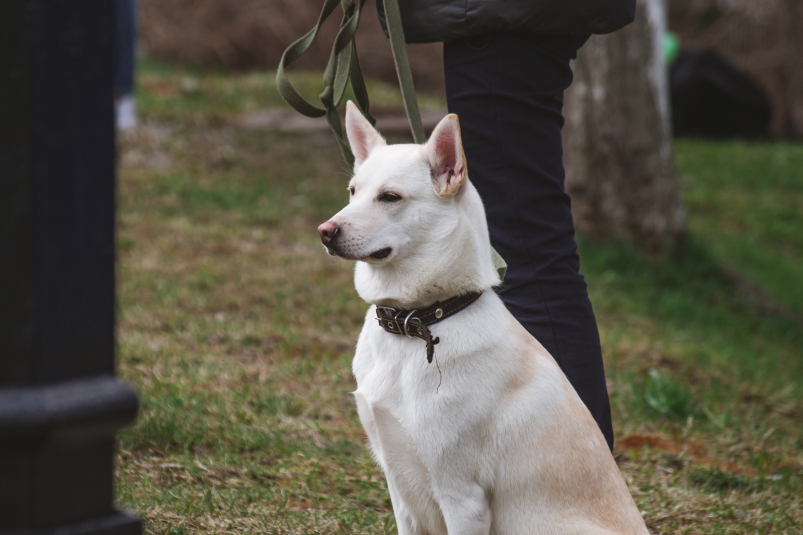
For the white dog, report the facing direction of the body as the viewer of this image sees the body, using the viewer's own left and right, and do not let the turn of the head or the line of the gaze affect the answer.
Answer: facing the viewer and to the left of the viewer

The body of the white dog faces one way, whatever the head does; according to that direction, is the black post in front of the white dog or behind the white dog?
in front

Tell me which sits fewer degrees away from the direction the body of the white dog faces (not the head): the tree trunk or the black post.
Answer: the black post

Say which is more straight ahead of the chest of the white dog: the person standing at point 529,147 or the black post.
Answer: the black post

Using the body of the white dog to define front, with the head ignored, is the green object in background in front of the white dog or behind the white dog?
behind

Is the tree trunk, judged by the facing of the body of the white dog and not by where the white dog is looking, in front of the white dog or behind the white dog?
behind
